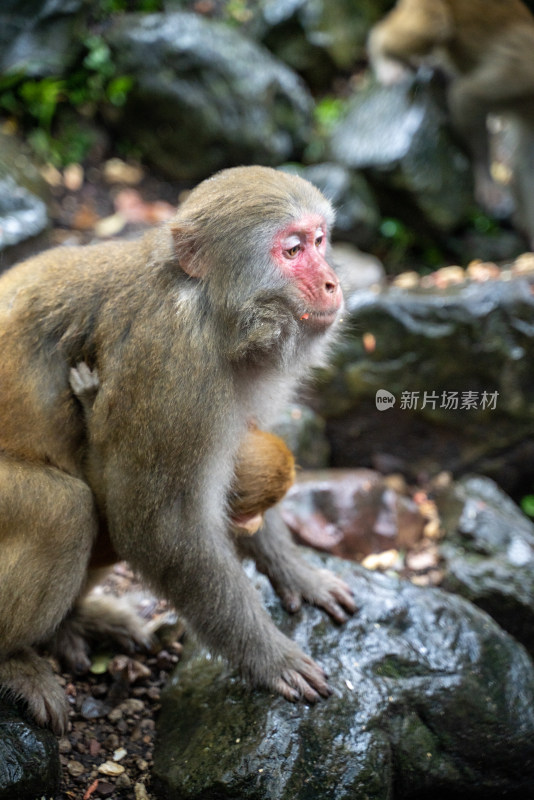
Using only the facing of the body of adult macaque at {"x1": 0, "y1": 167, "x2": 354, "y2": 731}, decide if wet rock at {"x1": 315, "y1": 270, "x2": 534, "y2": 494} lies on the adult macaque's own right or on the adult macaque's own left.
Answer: on the adult macaque's own left

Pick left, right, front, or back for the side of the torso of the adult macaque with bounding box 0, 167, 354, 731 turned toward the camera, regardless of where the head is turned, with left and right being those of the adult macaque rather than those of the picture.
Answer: right

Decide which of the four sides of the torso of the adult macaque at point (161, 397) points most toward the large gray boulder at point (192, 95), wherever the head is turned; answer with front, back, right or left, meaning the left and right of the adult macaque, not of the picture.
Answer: left

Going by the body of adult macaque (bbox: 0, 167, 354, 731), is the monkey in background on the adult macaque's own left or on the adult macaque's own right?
on the adult macaque's own left

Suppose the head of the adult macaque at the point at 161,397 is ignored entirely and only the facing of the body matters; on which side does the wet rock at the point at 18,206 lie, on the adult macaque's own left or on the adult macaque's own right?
on the adult macaque's own left

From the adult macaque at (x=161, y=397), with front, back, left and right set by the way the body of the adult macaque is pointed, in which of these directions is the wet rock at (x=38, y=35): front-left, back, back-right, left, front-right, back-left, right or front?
left

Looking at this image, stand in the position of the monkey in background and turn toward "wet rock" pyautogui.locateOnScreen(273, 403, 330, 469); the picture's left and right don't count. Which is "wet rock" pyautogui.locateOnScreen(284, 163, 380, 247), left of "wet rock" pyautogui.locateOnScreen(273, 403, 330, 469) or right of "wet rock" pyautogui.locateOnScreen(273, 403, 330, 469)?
right

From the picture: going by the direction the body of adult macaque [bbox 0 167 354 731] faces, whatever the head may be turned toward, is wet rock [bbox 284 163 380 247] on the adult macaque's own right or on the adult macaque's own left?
on the adult macaque's own left
